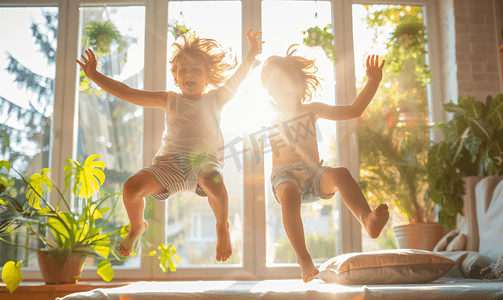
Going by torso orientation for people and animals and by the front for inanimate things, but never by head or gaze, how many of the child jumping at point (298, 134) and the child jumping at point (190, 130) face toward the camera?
2

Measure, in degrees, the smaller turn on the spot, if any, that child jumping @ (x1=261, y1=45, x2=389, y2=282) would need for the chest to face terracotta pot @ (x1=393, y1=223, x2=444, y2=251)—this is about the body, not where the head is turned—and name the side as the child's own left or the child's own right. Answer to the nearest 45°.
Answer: approximately 135° to the child's own left

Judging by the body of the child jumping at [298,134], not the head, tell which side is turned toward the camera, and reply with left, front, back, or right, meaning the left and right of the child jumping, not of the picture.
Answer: front

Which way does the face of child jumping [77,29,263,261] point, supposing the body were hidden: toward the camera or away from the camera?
toward the camera

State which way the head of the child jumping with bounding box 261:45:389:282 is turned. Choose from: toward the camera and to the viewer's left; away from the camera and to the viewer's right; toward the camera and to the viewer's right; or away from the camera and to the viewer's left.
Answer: toward the camera and to the viewer's left

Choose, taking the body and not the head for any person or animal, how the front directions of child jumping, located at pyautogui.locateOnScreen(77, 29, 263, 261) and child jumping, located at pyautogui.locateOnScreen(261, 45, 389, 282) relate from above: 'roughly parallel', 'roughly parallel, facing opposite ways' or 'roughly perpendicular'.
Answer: roughly parallel

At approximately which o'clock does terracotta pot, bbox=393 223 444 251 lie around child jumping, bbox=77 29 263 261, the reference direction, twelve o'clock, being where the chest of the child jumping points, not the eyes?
The terracotta pot is roughly at 8 o'clock from the child jumping.

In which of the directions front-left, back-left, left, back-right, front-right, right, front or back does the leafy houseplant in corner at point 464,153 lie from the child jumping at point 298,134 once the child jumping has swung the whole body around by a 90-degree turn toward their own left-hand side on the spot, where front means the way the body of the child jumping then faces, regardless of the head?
front-left

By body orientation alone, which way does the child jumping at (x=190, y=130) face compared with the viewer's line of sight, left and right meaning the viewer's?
facing the viewer
